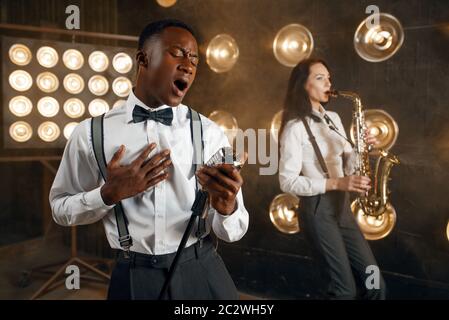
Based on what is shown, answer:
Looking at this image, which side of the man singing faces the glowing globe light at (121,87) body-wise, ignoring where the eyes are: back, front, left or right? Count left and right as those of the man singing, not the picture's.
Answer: back

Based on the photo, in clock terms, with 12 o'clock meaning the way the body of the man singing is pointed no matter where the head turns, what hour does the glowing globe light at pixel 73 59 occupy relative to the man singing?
The glowing globe light is roughly at 5 o'clock from the man singing.

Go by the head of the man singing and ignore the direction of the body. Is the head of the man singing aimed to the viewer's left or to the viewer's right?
to the viewer's right

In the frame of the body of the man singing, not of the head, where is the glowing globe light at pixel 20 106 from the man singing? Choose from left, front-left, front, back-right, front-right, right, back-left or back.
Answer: back-right

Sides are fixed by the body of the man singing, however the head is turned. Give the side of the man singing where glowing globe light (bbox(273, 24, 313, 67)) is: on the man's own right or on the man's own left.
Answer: on the man's own left

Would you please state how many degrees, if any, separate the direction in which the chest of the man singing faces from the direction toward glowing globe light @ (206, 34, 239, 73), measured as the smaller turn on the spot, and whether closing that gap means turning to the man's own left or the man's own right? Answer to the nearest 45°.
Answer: approximately 135° to the man's own left

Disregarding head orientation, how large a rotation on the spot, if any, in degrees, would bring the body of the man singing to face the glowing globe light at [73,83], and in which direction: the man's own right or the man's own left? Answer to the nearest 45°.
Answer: approximately 135° to the man's own right

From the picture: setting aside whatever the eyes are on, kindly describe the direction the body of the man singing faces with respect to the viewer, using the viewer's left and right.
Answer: facing the viewer

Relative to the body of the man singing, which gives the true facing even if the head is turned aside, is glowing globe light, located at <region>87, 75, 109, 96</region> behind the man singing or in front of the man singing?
behind

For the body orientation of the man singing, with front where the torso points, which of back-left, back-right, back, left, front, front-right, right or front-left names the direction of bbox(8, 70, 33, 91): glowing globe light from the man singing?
back-right

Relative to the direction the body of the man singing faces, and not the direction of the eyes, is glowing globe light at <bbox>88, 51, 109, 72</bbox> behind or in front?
behind

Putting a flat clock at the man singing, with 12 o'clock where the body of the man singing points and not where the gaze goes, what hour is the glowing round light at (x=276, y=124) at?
The glowing round light is roughly at 8 o'clock from the man singing.
